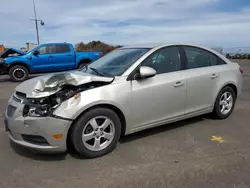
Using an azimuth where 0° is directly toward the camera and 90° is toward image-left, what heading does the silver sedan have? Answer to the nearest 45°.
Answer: approximately 45°
